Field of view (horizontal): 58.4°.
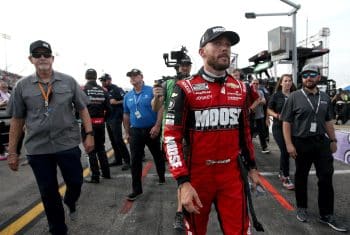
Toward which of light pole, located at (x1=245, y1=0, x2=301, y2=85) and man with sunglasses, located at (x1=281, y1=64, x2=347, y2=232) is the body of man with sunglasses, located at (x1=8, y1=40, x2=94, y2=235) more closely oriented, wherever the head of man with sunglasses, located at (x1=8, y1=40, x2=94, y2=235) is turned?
the man with sunglasses

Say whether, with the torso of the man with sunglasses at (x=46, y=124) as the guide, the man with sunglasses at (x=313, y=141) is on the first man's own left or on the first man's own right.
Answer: on the first man's own left

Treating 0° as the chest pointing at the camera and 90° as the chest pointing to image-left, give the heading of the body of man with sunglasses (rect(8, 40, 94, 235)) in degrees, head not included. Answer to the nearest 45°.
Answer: approximately 0°

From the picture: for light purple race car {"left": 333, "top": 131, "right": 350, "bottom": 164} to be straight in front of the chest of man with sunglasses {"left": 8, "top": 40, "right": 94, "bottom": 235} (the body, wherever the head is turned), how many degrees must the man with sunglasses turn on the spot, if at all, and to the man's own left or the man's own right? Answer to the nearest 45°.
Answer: approximately 90° to the man's own left

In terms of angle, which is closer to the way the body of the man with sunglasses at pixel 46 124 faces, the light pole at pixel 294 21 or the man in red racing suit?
the man in red racing suit

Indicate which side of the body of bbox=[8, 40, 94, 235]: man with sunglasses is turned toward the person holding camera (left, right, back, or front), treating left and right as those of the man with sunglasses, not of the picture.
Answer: left

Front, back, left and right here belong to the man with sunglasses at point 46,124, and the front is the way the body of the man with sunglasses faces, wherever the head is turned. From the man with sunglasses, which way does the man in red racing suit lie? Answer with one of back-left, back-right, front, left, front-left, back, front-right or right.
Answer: front-left

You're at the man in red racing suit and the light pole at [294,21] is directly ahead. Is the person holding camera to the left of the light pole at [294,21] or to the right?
left
